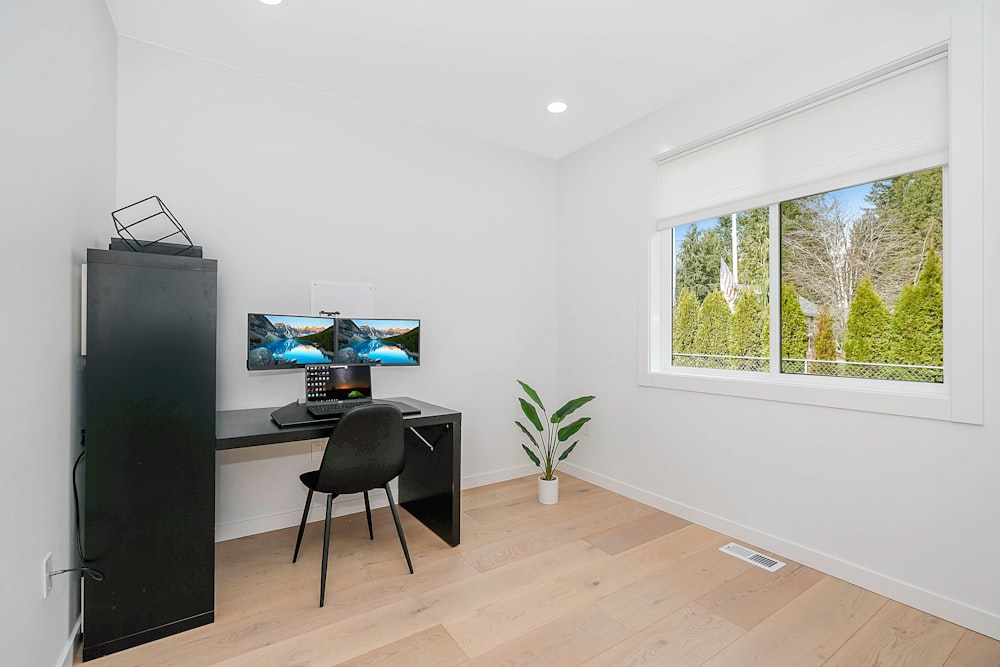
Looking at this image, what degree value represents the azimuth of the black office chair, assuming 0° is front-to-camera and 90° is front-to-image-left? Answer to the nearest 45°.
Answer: approximately 135°

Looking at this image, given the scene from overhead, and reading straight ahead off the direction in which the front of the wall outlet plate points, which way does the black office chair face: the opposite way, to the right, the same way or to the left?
to the left

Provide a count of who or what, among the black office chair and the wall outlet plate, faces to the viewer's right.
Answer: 1

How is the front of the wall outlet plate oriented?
to the viewer's right
